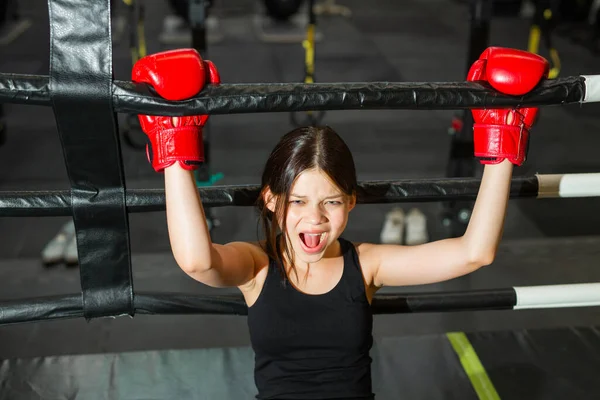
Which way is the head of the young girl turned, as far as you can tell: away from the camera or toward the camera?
toward the camera

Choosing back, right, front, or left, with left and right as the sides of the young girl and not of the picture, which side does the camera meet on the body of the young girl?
front
